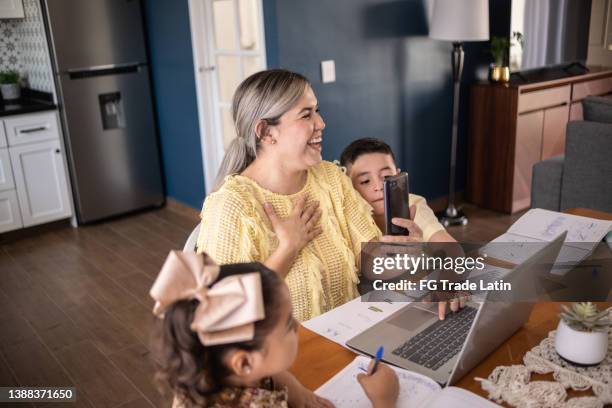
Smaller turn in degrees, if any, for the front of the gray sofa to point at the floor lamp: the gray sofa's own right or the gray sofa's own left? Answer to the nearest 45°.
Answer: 0° — it already faces it

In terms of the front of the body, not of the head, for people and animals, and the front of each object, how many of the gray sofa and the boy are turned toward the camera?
1

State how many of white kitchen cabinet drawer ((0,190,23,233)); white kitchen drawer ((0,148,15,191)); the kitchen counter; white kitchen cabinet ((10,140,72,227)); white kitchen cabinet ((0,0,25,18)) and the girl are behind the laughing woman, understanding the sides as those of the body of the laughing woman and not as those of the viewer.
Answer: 5

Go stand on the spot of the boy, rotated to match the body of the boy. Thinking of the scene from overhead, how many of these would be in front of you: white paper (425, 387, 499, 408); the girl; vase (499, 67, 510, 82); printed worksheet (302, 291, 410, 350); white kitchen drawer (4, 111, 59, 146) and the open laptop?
4

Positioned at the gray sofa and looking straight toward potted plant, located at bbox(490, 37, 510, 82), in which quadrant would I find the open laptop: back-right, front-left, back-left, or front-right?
back-left

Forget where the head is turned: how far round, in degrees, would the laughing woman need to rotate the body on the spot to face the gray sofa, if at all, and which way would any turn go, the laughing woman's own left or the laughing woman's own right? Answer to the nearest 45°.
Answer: approximately 90° to the laughing woman's own left

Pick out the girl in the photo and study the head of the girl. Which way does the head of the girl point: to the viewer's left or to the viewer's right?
to the viewer's right

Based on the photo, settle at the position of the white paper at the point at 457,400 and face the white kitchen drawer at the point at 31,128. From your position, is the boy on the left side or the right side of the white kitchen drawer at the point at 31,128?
right

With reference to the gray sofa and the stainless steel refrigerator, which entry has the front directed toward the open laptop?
the stainless steel refrigerator
